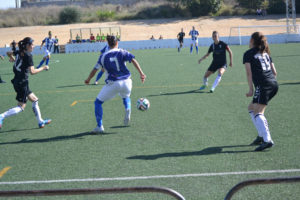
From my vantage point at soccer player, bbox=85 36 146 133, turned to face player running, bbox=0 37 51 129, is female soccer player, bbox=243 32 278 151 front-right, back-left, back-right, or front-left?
back-left

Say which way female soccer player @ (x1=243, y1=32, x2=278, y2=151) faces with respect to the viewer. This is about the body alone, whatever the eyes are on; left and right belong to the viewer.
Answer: facing away from the viewer and to the left of the viewer
